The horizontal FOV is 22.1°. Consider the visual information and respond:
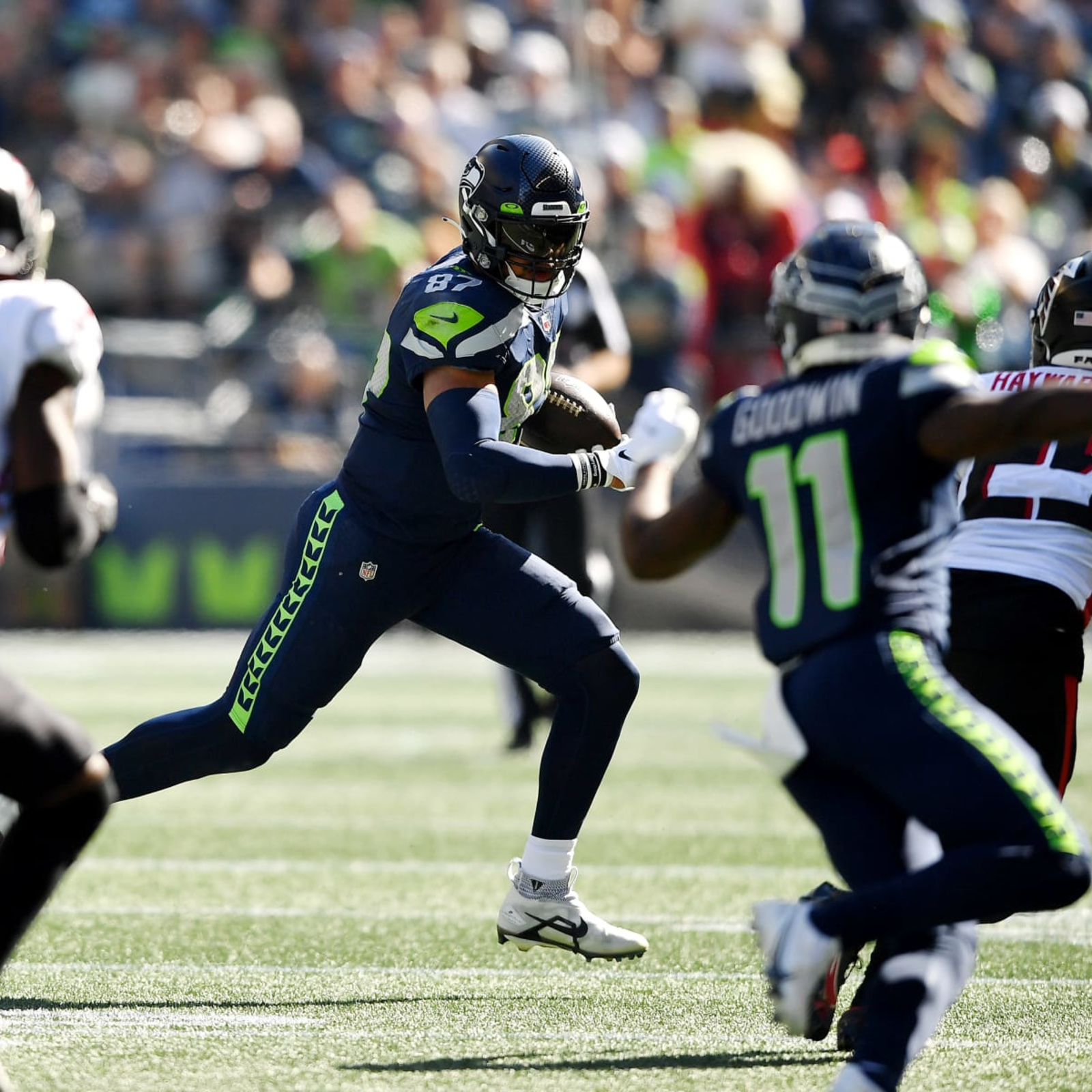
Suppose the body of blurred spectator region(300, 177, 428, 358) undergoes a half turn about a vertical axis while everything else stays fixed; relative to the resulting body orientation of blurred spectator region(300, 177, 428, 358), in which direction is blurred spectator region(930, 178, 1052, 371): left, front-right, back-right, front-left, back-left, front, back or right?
right

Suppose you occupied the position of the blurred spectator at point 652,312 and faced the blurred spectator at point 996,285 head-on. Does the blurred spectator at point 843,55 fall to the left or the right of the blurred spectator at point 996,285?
left

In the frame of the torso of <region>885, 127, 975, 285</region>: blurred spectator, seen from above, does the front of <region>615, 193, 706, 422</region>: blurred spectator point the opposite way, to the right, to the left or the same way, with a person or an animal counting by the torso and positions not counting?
the same way

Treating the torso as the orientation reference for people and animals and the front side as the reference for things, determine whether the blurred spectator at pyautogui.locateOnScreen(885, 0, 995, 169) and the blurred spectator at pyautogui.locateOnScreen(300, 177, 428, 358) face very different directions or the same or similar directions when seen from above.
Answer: same or similar directions

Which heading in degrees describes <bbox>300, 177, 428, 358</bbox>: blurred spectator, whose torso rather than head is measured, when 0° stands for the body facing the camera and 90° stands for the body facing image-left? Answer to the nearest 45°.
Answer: approximately 0°

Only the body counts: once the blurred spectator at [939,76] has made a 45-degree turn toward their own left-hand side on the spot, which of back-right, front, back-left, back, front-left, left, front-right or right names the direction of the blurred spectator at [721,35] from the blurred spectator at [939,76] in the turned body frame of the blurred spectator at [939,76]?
right

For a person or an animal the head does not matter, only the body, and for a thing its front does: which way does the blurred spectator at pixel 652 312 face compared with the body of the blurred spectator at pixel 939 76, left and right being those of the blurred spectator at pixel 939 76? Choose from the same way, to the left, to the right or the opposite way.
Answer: the same way

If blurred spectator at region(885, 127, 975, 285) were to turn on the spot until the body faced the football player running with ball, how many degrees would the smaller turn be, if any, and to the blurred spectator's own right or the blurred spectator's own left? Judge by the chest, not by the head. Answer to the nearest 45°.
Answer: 0° — they already face them

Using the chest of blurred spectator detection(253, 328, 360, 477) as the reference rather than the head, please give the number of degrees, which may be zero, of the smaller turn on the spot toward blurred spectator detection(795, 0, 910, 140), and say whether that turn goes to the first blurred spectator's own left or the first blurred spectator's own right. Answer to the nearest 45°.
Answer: approximately 135° to the first blurred spectator's own left

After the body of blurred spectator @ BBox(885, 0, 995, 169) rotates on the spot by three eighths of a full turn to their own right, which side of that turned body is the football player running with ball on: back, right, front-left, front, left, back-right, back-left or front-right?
back-left

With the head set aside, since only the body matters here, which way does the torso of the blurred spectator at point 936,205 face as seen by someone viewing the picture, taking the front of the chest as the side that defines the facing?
toward the camera

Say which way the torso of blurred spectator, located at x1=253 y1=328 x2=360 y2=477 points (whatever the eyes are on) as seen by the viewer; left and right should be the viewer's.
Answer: facing the viewer

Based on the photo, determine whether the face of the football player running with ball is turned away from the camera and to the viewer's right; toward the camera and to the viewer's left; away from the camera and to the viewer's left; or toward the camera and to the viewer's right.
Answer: toward the camera and to the viewer's right

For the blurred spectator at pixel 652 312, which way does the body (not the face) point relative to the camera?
toward the camera
